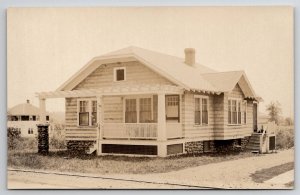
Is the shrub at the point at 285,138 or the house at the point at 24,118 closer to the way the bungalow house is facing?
the house

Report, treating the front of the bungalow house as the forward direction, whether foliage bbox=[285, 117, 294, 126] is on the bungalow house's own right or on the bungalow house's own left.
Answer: on the bungalow house's own left

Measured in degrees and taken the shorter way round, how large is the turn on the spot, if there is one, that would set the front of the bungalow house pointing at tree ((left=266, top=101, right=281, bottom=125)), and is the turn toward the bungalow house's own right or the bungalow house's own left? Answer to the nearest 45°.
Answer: approximately 135° to the bungalow house's own left

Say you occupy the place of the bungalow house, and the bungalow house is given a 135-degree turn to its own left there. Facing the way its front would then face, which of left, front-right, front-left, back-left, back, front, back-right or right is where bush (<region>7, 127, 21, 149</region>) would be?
back

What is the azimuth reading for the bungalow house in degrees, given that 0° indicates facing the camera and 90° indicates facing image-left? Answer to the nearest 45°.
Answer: approximately 45°

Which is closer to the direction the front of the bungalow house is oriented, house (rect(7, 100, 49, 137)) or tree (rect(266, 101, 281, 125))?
the house

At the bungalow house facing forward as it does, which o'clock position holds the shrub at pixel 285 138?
The shrub is roughly at 8 o'clock from the bungalow house.
